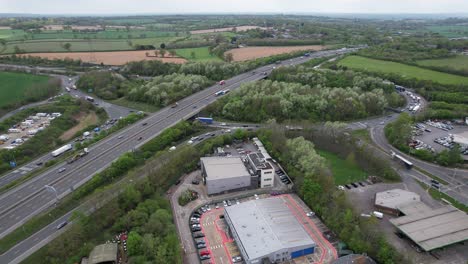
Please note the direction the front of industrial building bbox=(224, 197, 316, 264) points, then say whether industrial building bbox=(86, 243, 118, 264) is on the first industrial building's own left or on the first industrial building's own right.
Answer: on the first industrial building's own right

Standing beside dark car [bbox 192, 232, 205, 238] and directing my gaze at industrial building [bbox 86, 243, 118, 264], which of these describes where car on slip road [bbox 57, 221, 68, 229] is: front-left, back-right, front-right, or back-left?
front-right

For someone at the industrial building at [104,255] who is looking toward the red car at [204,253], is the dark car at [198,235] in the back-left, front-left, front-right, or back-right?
front-left

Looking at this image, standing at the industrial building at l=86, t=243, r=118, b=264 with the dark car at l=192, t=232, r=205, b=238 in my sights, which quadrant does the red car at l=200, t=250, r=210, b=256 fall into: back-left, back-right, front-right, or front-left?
front-right

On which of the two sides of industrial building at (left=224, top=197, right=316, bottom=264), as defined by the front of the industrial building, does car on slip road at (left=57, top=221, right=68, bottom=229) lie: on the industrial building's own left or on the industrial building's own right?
on the industrial building's own right
